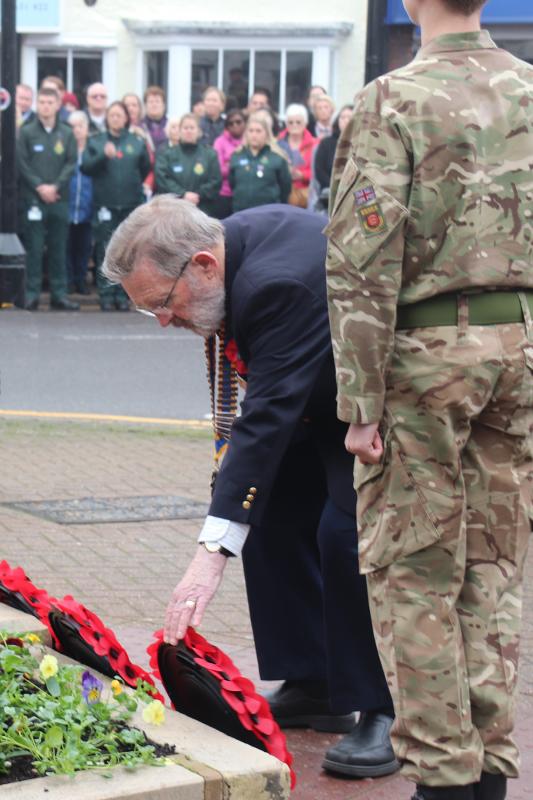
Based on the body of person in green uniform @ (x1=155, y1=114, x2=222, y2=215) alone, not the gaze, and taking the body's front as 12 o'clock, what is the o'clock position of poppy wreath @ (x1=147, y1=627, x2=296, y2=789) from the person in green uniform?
The poppy wreath is roughly at 12 o'clock from the person in green uniform.

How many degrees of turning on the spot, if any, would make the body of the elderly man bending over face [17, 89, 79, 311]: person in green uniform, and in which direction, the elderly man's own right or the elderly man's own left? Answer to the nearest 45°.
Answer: approximately 90° to the elderly man's own right

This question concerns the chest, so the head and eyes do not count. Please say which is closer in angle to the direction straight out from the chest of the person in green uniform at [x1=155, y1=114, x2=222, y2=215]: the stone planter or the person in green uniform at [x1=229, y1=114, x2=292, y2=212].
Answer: the stone planter

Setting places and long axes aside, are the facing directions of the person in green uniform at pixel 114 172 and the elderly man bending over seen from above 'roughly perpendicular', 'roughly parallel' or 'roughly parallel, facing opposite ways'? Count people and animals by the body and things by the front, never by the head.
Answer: roughly perpendicular

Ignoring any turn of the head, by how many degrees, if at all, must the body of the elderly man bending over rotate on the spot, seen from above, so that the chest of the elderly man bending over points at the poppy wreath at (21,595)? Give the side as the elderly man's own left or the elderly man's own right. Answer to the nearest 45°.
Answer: approximately 45° to the elderly man's own right

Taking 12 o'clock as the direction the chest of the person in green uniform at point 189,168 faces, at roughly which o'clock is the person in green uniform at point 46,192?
the person in green uniform at point 46,192 is roughly at 3 o'clock from the person in green uniform at point 189,168.

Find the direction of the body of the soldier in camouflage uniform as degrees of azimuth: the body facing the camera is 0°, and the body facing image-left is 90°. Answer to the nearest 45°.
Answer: approximately 135°

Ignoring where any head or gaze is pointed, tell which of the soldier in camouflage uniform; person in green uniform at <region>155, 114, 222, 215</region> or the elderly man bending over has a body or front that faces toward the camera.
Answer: the person in green uniform

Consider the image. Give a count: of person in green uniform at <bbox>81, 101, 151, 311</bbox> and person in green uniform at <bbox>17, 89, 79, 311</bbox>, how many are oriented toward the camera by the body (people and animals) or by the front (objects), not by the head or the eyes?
2

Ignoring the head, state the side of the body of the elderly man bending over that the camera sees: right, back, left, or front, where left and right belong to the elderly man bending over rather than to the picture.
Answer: left

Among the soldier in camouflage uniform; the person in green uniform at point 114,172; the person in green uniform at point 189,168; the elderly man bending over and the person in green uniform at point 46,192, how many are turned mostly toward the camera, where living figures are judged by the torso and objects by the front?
3

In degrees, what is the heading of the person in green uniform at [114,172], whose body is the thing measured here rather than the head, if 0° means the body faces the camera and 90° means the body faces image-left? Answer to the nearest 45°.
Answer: approximately 0°
